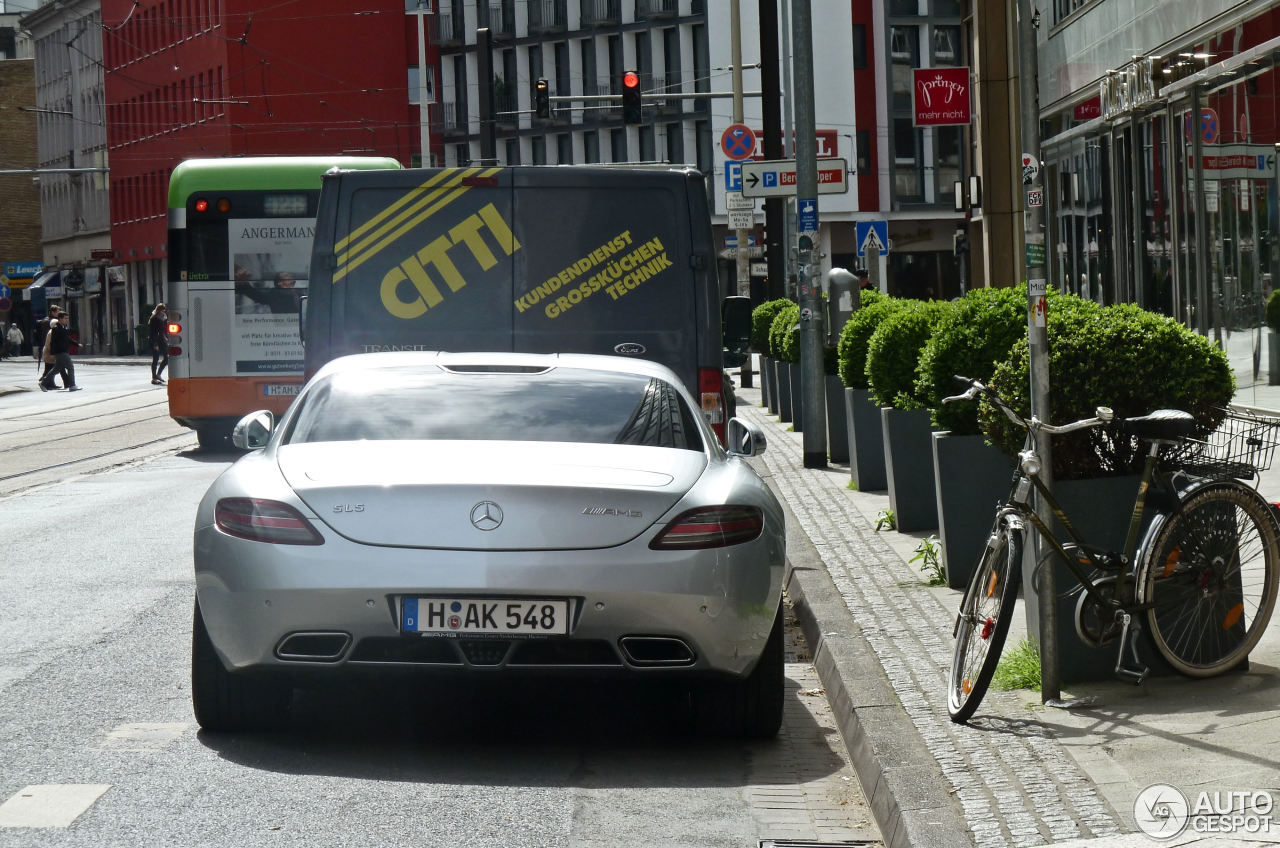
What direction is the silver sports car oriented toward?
away from the camera

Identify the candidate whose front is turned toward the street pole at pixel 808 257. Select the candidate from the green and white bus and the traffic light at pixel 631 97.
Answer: the traffic light

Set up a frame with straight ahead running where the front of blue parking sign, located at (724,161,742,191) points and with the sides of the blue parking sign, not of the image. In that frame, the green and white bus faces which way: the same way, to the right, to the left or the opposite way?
the opposite way

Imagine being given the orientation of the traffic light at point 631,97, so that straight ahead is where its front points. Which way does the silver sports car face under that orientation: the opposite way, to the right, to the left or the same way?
the opposite way

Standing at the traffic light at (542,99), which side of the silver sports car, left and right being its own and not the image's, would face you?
front

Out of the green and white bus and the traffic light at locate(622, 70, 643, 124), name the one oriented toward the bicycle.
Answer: the traffic light

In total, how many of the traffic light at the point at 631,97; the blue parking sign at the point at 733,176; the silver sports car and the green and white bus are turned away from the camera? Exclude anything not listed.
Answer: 2

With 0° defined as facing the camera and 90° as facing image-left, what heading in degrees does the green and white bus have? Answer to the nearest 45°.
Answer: approximately 180°

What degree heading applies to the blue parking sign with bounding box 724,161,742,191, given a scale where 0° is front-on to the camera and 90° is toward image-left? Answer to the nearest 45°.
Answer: approximately 0°

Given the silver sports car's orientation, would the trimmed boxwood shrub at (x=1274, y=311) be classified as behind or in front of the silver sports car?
in front

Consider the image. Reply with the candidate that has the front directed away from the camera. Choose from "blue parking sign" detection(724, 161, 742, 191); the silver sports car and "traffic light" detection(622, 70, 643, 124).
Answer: the silver sports car

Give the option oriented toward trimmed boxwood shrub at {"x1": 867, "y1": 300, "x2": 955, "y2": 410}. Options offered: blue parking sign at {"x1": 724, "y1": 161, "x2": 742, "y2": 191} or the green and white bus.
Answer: the blue parking sign

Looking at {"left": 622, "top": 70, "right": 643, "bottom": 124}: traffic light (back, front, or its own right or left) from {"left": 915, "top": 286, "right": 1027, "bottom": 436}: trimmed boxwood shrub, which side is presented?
front
